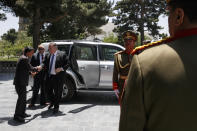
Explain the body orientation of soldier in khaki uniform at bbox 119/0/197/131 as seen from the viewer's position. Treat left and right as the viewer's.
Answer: facing away from the viewer and to the left of the viewer

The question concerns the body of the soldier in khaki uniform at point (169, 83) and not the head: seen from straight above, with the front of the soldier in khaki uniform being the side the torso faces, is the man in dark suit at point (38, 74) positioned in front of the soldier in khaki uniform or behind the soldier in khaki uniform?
in front

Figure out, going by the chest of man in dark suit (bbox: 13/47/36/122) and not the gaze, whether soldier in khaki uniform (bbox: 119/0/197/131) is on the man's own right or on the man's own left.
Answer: on the man's own right

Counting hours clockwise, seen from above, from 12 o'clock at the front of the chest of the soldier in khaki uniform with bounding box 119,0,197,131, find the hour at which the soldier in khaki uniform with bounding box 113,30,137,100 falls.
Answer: the soldier in khaki uniform with bounding box 113,30,137,100 is roughly at 1 o'clock from the soldier in khaki uniform with bounding box 119,0,197,131.

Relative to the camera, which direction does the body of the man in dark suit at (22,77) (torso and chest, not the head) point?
to the viewer's right

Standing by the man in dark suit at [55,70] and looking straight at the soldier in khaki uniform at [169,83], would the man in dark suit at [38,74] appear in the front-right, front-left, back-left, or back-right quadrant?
back-right

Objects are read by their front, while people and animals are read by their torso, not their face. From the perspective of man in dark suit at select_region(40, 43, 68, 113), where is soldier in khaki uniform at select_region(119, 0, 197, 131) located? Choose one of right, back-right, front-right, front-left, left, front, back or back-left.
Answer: front-left
